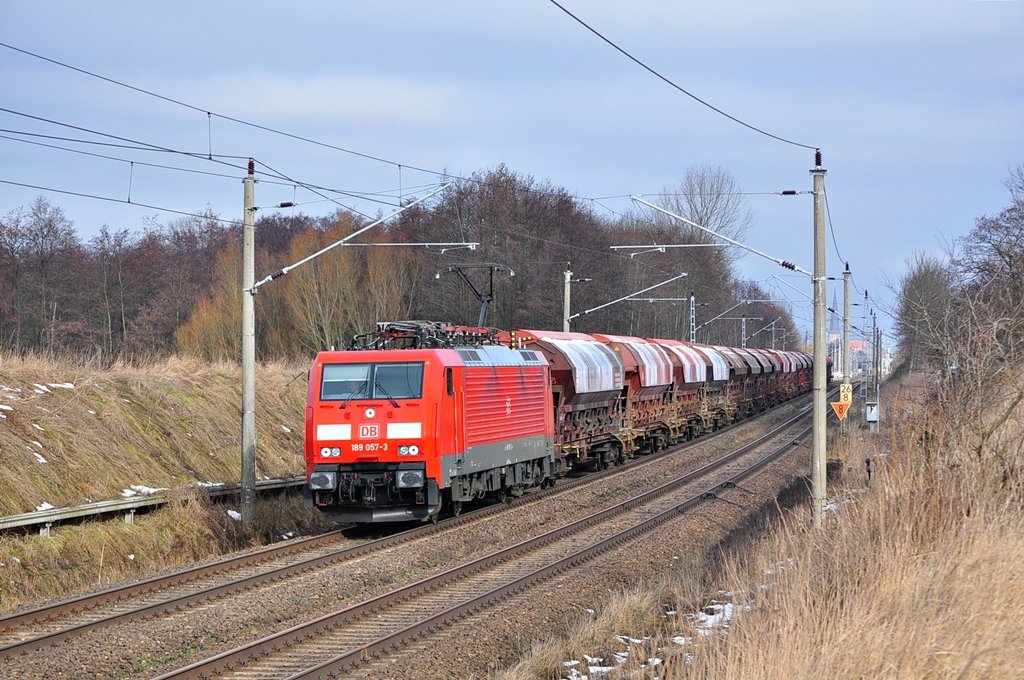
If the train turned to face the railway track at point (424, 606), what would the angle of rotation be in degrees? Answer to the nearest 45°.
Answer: approximately 45° to its left

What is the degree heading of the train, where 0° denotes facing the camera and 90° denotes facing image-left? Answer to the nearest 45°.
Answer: approximately 45°
